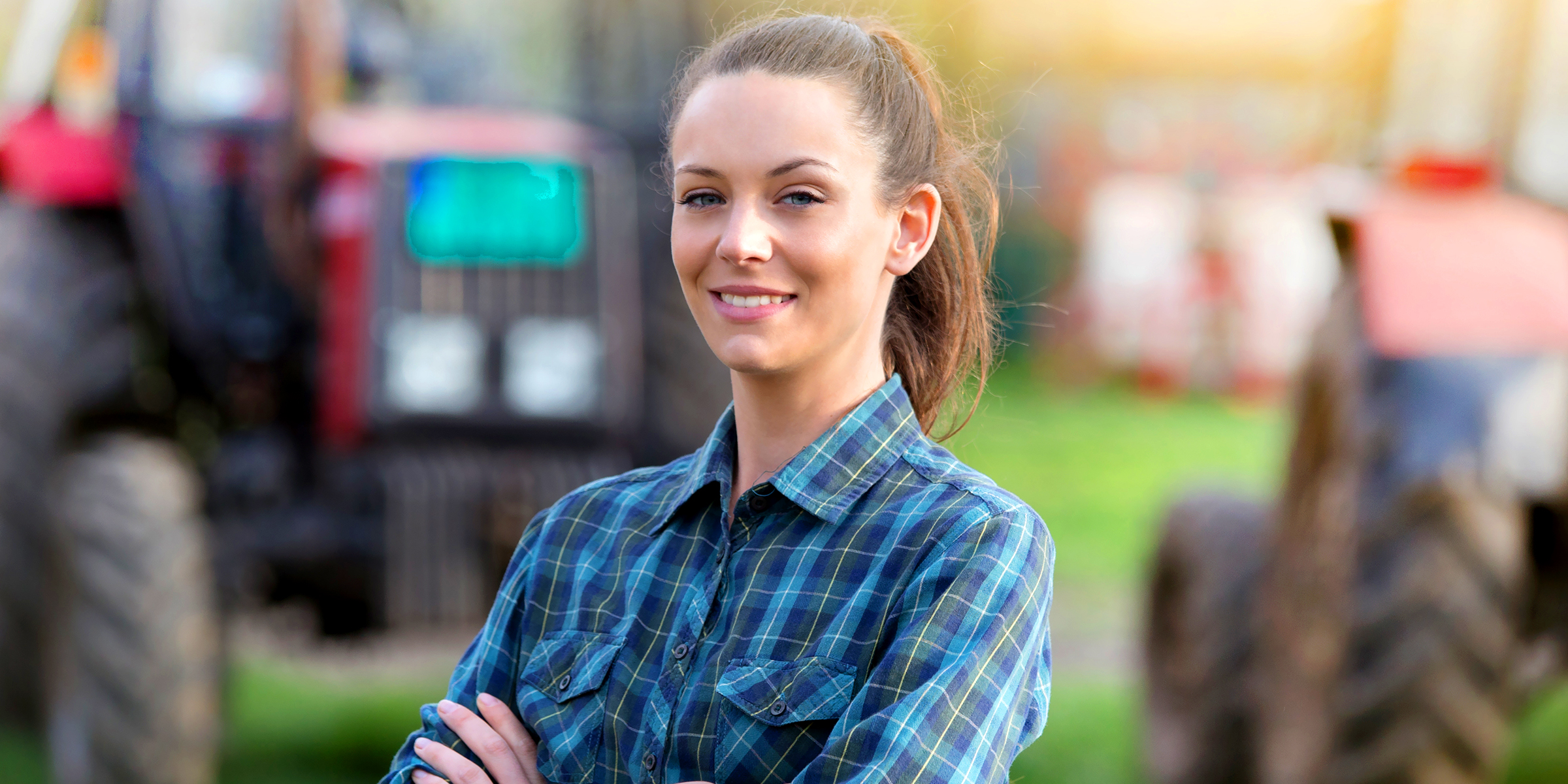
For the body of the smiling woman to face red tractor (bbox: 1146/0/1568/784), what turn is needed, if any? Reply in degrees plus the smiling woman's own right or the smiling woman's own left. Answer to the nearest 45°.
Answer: approximately 180°

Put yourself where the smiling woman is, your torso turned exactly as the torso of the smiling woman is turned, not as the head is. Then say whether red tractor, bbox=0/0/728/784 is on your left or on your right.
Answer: on your right
